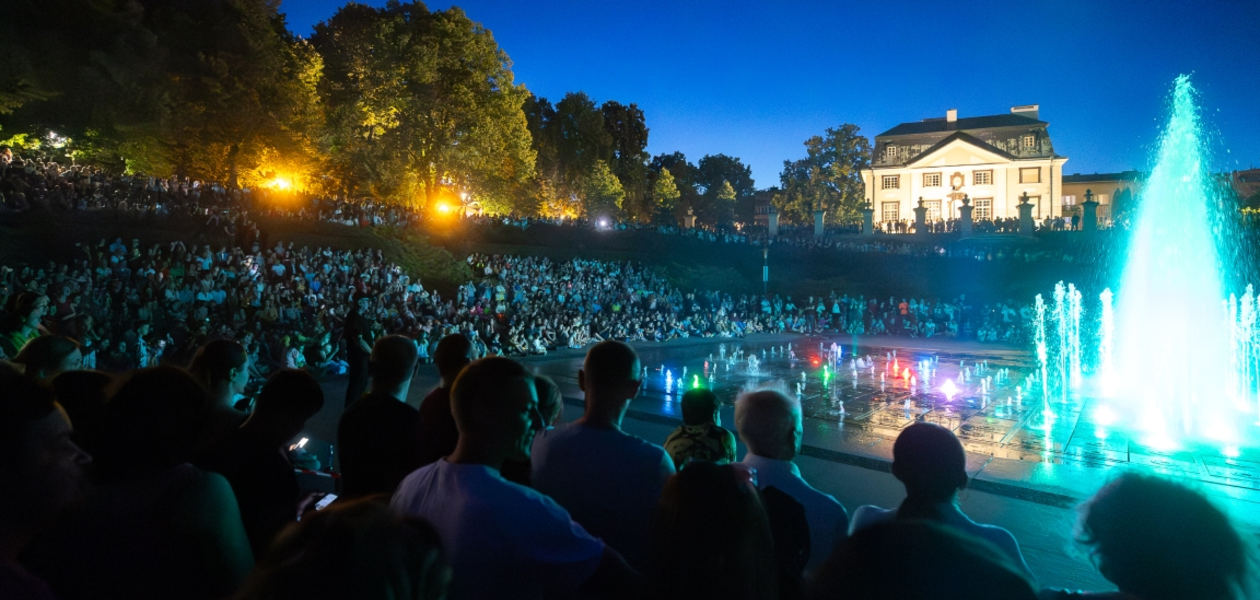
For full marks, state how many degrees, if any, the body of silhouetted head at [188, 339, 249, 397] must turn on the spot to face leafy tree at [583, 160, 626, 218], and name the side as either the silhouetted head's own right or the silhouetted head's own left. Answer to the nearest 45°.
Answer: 0° — they already face it

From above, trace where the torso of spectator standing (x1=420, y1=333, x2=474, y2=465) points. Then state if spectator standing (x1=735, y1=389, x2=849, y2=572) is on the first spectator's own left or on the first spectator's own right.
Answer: on the first spectator's own right

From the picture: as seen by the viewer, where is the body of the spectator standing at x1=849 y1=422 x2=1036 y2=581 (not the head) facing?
away from the camera

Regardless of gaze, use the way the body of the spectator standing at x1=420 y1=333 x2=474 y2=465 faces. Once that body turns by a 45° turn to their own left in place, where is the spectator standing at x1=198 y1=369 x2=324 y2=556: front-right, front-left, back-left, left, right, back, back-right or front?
back-left

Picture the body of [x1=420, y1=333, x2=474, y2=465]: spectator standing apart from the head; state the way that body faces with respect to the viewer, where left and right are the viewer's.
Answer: facing away from the viewer and to the right of the viewer

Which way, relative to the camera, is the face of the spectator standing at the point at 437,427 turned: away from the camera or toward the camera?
away from the camera

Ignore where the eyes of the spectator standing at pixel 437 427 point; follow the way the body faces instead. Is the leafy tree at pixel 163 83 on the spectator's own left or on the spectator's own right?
on the spectator's own left

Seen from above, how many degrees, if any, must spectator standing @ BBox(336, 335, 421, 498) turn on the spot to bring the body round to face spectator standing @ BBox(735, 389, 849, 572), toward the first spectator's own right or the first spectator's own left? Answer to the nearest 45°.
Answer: approximately 45° to the first spectator's own right

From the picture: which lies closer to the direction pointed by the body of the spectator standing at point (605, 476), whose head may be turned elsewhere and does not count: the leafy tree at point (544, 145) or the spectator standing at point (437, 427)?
the leafy tree

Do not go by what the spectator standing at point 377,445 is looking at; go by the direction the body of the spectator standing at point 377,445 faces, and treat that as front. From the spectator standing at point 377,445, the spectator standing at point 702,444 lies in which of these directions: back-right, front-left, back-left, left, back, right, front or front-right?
front-right

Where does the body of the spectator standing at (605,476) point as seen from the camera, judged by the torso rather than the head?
away from the camera

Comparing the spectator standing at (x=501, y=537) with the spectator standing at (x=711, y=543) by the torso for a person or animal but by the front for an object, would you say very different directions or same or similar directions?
same or similar directions

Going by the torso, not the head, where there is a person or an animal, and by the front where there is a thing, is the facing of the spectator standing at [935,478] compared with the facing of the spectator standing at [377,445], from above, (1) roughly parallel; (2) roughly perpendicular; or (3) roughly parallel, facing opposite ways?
roughly parallel

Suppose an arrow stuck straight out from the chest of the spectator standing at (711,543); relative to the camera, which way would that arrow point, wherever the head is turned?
away from the camera

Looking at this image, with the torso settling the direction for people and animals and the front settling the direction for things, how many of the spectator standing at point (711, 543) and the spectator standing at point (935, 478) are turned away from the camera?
2

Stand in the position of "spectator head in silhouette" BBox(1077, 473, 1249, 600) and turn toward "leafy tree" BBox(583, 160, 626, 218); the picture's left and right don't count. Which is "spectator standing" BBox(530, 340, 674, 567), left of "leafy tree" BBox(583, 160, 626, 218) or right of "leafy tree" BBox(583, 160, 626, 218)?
left

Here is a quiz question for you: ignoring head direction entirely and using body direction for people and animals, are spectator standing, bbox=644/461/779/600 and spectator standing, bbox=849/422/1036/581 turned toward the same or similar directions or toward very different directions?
same or similar directions

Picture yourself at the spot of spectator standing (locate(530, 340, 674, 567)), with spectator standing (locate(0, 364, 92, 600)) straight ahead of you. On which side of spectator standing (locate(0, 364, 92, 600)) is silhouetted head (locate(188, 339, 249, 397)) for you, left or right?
right
